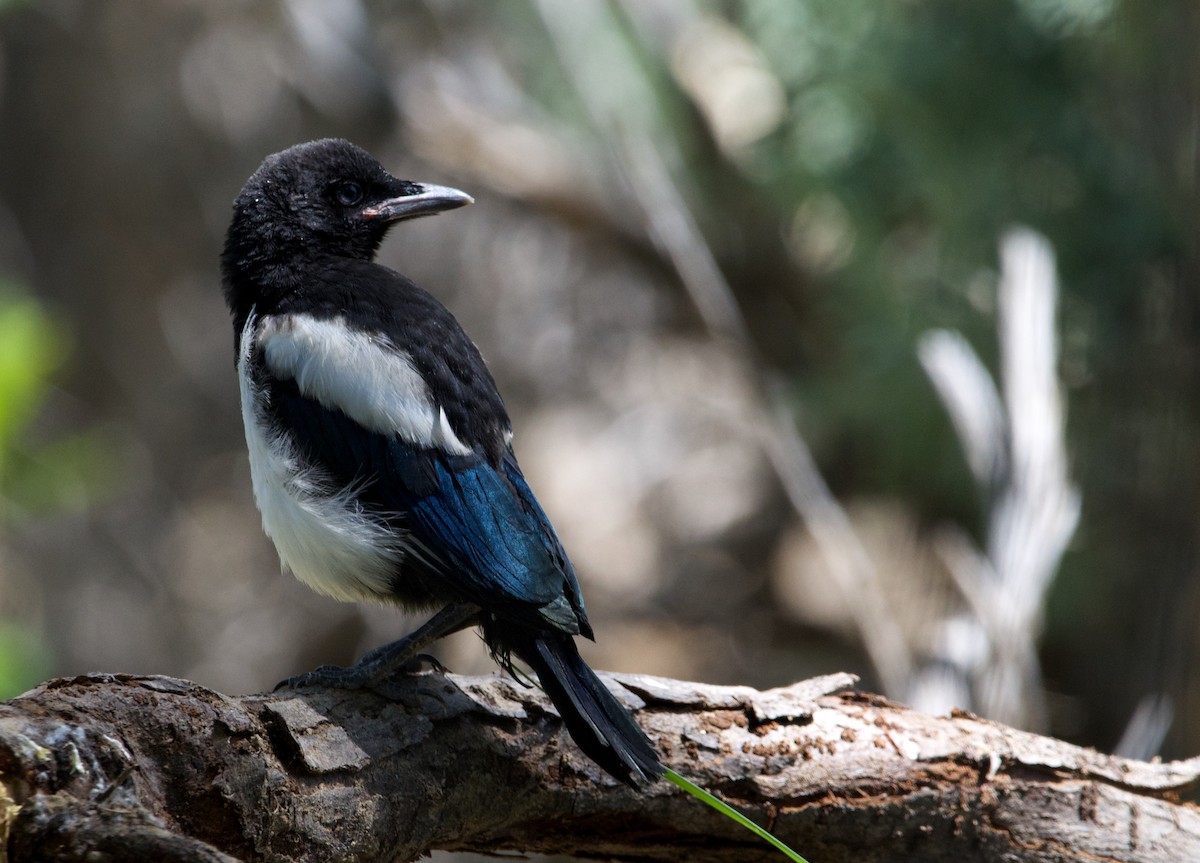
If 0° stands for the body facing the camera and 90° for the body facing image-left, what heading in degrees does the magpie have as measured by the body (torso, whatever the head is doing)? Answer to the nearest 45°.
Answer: approximately 90°
